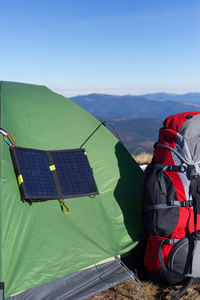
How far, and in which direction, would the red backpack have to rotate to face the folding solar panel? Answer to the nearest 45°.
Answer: approximately 90° to its right

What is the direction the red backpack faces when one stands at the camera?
facing the viewer

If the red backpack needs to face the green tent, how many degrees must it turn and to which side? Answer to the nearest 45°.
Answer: approximately 90° to its right
